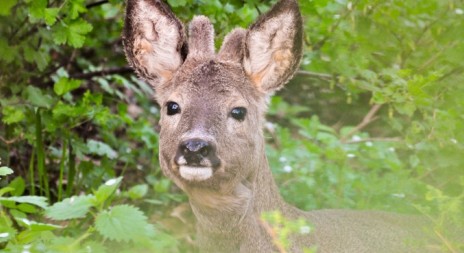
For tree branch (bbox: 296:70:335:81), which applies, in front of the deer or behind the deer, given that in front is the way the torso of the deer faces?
behind

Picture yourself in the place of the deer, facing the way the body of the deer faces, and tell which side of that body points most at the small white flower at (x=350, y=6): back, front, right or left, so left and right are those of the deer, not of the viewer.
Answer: back

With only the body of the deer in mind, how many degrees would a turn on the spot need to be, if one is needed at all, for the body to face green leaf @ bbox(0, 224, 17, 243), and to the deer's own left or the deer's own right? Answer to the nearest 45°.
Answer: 0° — it already faces it

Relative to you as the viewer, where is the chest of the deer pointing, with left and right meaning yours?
facing the viewer and to the left of the viewer

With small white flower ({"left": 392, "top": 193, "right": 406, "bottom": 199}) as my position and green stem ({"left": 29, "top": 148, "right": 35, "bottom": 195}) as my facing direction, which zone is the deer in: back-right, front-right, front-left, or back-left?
front-left

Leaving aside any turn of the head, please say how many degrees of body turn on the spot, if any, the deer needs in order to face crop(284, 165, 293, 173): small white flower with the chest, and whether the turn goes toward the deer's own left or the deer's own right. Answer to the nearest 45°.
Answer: approximately 135° to the deer's own right

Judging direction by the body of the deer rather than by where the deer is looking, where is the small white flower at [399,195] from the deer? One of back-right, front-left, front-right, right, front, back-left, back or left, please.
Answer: back

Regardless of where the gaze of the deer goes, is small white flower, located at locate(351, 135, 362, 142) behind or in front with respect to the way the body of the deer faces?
behind
